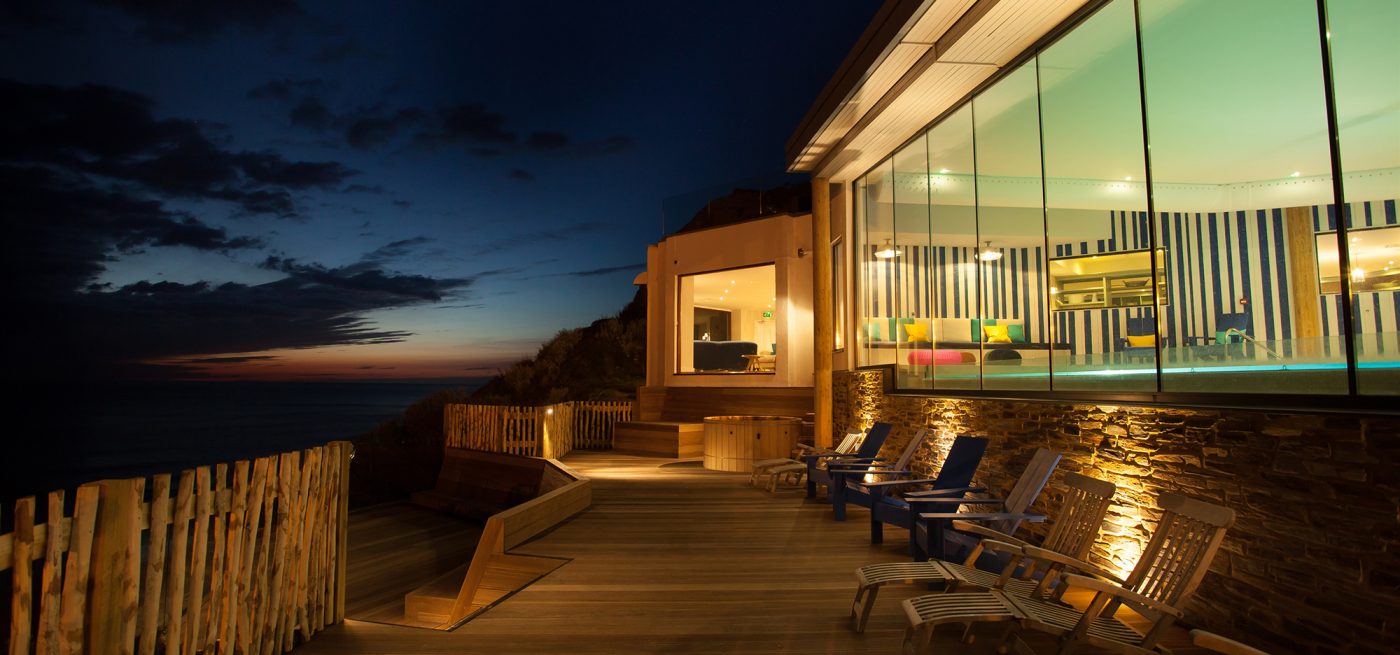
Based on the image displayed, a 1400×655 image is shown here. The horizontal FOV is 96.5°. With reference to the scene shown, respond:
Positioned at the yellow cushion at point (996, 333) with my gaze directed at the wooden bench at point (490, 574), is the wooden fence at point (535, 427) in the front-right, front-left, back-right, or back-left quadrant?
front-right

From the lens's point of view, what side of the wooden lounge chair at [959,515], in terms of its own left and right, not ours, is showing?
left

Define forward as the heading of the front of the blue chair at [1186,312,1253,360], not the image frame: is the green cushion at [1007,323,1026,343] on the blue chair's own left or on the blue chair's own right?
on the blue chair's own right

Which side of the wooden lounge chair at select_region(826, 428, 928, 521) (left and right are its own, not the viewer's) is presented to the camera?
left

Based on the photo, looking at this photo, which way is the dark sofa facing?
away from the camera

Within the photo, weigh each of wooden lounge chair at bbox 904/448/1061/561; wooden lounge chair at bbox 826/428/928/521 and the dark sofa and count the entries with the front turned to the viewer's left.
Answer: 2

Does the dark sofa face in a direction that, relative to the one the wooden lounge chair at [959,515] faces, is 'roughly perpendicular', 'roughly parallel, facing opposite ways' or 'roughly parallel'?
roughly perpendicular

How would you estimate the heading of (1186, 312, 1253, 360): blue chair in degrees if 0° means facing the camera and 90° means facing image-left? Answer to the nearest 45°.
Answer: approximately 45°

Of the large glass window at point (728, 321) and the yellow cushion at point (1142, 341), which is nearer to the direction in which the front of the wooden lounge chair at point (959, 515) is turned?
the large glass window

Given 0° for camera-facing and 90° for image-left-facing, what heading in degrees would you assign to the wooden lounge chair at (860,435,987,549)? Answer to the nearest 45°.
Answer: approximately 45°

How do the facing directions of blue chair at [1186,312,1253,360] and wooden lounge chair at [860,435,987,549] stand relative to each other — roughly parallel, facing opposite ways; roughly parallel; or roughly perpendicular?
roughly parallel

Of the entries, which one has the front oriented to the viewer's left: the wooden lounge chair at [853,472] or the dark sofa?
the wooden lounge chair

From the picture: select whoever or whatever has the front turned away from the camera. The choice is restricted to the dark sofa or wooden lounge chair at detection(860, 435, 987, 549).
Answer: the dark sofa

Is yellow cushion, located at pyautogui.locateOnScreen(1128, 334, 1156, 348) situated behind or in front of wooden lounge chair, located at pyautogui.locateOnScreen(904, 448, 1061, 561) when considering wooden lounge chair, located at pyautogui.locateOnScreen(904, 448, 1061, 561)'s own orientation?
behind

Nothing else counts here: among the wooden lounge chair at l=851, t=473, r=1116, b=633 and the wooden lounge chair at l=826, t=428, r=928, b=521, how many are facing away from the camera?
0

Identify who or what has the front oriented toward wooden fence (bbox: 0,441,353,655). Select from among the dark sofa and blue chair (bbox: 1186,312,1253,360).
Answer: the blue chair

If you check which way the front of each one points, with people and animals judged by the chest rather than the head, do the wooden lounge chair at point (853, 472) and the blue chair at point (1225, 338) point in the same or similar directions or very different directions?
same or similar directions
